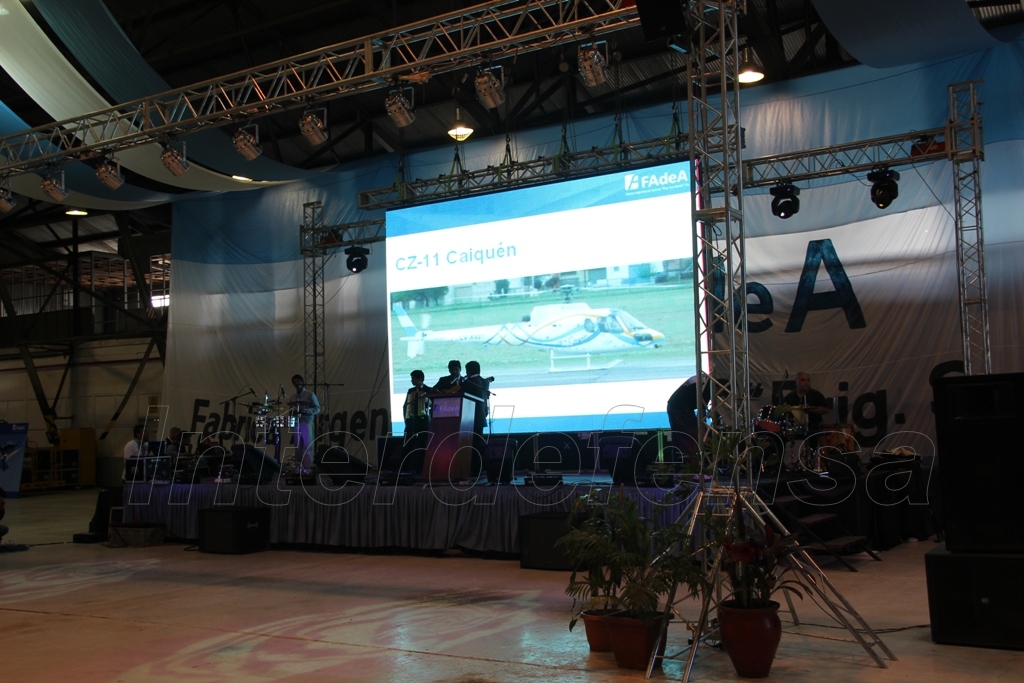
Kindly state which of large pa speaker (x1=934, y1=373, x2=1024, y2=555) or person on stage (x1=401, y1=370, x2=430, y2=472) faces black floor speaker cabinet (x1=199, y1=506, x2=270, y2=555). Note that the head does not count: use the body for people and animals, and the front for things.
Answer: the person on stage

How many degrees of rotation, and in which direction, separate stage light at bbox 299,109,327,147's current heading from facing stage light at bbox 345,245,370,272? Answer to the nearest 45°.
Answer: approximately 45° to its left

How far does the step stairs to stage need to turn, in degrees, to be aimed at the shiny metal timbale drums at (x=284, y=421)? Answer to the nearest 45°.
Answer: approximately 135° to its right

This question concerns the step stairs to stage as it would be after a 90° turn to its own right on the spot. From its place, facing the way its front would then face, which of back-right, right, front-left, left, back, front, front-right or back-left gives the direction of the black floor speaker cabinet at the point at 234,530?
front-right

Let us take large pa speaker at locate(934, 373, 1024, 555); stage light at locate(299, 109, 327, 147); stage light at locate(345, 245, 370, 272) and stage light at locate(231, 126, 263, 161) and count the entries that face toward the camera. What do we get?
2

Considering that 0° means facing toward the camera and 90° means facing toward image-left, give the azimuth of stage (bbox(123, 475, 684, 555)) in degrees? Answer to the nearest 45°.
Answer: approximately 0°

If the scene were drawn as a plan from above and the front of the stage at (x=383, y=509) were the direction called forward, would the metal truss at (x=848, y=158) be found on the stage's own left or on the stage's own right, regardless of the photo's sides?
on the stage's own left

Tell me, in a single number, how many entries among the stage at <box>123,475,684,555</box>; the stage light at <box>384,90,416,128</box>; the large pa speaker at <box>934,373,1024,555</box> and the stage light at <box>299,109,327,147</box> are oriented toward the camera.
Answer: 2
